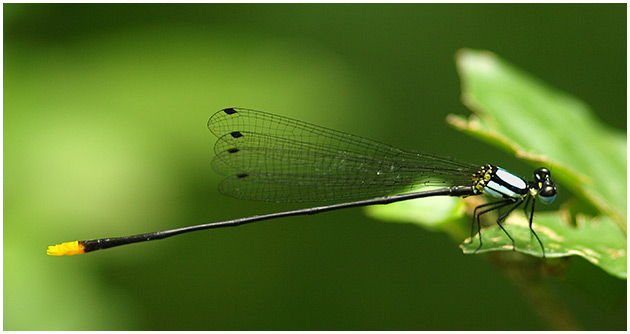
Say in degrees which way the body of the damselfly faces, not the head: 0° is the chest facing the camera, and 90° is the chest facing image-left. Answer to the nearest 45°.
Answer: approximately 270°
